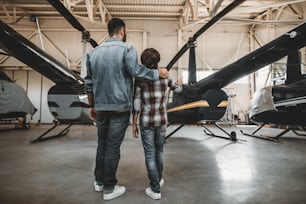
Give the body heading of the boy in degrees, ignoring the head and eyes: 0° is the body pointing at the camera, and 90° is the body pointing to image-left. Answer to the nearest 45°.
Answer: approximately 180°

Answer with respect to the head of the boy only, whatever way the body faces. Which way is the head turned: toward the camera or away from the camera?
away from the camera
